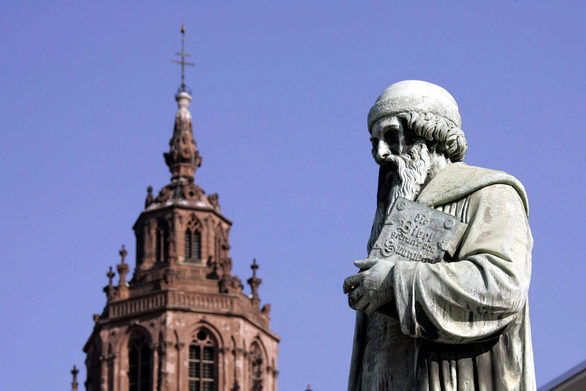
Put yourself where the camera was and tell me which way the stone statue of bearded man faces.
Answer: facing the viewer and to the left of the viewer
